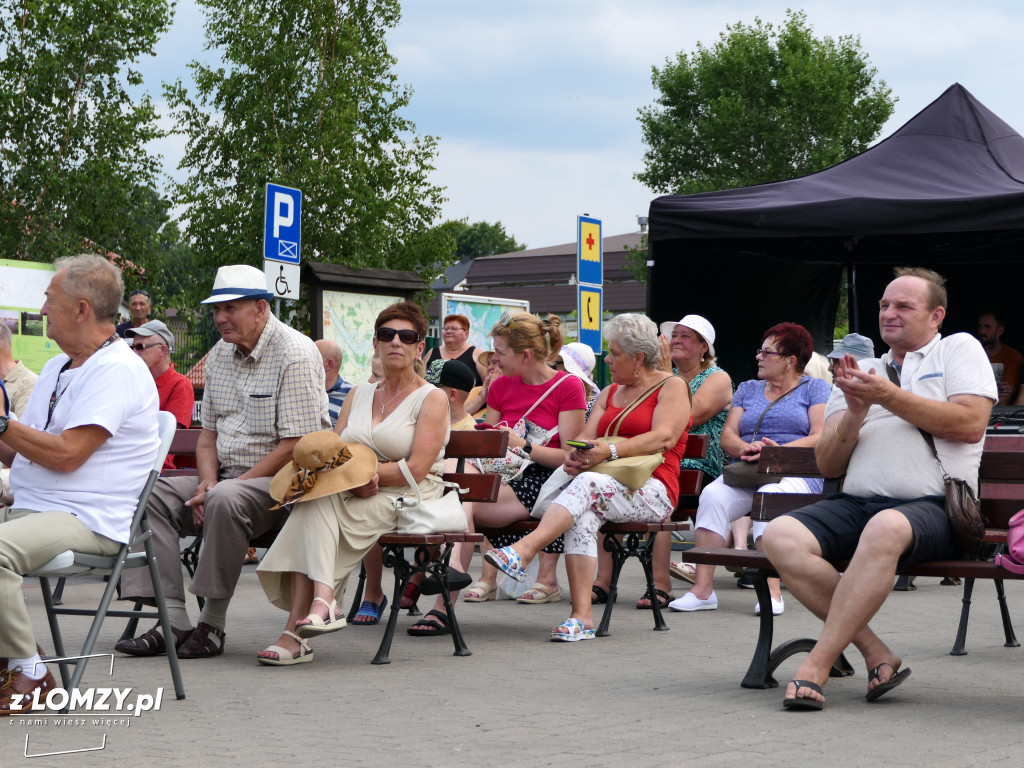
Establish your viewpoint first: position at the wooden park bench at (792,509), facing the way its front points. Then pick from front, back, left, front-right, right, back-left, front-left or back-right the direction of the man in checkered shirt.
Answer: front-right

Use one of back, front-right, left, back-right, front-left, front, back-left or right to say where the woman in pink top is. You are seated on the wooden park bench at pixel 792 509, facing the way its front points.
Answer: right

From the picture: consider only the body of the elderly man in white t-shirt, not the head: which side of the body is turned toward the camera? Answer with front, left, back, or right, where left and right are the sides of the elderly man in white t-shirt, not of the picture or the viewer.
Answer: left

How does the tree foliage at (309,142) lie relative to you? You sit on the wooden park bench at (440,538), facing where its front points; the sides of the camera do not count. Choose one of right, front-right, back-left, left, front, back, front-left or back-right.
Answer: back-right

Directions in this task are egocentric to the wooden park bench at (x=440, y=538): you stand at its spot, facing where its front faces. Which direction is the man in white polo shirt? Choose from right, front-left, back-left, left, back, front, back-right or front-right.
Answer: left

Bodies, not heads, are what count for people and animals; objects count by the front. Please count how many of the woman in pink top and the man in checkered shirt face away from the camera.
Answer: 0

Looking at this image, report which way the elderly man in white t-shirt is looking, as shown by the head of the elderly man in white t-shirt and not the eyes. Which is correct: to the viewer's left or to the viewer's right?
to the viewer's left

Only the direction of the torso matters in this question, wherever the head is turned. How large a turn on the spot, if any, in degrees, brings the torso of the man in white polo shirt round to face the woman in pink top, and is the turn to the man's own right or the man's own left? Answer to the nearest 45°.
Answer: approximately 90° to the man's own right

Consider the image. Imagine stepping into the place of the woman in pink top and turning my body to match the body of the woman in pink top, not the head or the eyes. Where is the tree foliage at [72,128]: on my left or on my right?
on my right

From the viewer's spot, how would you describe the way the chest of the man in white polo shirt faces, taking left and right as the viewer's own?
facing the viewer and to the left of the viewer

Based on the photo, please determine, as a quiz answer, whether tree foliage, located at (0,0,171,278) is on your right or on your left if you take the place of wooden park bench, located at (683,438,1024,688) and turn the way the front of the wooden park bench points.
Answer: on your right
